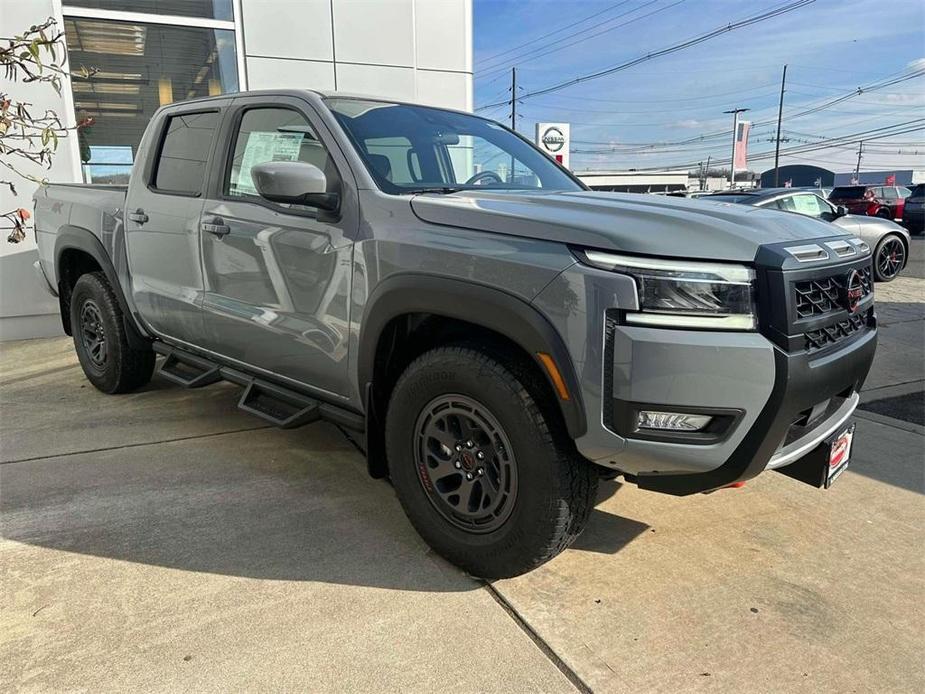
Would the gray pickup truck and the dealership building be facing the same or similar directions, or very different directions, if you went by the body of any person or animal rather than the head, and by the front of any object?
same or similar directions

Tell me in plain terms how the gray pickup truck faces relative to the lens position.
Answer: facing the viewer and to the right of the viewer

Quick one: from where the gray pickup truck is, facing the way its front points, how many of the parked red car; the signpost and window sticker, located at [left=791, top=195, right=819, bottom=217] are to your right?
0

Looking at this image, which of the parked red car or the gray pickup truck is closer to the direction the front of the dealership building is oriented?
the gray pickup truck

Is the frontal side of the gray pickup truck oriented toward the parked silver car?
no

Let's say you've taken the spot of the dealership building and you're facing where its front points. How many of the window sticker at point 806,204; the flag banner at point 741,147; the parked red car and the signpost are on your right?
0

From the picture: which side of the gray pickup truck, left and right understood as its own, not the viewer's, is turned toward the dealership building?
back

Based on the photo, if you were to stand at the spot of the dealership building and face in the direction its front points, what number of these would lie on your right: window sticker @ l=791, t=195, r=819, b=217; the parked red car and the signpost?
0

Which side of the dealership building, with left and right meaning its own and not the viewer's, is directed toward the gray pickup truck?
front

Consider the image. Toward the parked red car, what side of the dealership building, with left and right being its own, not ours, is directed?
left

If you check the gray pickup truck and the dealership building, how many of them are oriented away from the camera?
0

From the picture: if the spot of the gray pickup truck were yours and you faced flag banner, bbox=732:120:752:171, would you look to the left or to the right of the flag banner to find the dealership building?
left

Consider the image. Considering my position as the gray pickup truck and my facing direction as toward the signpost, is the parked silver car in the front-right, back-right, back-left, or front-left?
front-right

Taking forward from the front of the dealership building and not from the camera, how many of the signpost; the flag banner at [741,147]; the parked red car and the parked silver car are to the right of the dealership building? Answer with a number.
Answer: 0

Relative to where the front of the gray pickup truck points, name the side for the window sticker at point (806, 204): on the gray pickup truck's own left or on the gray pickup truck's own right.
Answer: on the gray pickup truck's own left

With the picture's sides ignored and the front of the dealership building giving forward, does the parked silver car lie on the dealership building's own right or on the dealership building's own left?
on the dealership building's own left

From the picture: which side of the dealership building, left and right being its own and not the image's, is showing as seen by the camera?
front

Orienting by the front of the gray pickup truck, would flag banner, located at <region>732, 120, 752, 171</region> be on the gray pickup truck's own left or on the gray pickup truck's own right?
on the gray pickup truck's own left

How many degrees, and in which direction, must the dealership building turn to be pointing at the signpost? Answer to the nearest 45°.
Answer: approximately 135° to its left

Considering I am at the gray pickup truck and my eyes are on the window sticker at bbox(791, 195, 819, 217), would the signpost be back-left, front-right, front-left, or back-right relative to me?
front-left

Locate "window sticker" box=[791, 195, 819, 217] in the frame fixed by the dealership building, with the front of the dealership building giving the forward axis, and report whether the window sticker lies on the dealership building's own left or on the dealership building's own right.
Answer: on the dealership building's own left

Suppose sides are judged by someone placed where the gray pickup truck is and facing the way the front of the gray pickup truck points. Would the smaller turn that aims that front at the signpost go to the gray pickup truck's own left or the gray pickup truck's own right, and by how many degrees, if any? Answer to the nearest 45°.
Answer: approximately 135° to the gray pickup truck's own left
